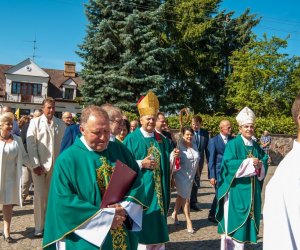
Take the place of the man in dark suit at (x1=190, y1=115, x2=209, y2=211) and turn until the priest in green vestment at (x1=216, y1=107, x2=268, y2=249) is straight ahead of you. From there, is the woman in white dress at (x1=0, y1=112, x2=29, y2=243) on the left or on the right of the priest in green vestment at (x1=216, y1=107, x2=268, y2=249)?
right

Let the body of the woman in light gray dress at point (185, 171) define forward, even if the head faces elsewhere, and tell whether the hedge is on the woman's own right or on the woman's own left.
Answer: on the woman's own left

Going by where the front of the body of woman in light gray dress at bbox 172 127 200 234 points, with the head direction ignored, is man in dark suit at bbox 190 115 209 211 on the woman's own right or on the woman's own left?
on the woman's own left

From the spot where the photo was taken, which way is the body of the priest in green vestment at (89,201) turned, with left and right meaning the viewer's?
facing the viewer and to the right of the viewer

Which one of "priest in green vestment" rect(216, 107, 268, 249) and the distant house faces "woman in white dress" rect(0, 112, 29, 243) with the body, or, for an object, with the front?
the distant house

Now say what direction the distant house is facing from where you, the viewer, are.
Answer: facing the viewer

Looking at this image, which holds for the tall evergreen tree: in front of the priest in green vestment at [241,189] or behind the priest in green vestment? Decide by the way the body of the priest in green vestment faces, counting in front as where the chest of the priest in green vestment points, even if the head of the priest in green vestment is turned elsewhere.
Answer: behind
